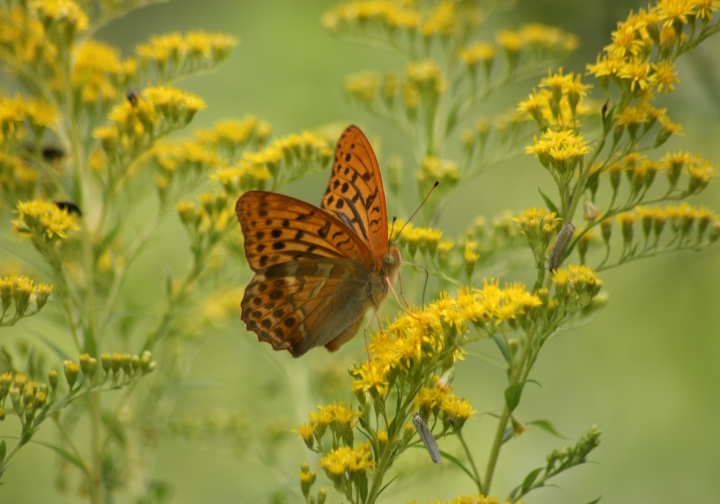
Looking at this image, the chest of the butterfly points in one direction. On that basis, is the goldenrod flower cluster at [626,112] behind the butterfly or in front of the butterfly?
in front

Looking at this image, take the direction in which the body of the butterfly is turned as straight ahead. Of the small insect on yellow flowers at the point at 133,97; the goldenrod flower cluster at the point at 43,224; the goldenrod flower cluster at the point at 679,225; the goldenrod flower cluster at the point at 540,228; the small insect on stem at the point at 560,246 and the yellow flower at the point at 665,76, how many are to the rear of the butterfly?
2

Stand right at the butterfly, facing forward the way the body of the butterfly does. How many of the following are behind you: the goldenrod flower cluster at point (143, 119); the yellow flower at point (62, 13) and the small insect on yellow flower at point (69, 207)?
3

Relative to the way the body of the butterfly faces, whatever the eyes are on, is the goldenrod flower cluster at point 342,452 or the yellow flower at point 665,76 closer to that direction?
the yellow flower

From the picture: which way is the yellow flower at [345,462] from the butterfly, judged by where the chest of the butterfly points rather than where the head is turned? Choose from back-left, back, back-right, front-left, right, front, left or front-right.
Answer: right

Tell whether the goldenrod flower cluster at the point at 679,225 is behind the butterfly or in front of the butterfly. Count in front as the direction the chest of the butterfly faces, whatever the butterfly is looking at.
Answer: in front

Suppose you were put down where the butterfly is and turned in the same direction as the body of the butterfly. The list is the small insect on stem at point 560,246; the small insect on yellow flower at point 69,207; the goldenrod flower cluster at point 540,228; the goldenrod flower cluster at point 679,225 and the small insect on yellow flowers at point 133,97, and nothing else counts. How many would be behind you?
2

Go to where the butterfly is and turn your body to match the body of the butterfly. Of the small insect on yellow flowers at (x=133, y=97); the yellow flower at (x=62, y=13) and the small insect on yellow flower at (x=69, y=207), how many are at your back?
3

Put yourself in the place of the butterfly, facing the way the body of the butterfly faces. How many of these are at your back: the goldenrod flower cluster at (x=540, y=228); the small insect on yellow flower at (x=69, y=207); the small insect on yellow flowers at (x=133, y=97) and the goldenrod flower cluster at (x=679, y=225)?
2

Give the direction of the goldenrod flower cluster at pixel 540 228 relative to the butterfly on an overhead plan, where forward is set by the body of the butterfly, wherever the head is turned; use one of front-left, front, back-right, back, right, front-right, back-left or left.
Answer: front-right

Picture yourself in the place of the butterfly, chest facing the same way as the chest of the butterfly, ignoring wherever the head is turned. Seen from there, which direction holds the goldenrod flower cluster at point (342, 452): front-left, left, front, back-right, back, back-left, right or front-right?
right

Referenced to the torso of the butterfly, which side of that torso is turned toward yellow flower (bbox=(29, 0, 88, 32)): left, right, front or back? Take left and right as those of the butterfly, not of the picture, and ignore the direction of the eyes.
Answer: back

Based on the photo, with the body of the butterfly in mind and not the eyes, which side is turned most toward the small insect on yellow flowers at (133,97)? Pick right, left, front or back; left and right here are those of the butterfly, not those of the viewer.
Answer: back

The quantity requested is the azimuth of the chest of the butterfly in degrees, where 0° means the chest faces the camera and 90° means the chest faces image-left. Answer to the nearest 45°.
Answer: approximately 270°

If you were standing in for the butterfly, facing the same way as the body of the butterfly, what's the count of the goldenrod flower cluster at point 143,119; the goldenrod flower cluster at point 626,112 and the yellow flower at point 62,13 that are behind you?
2
